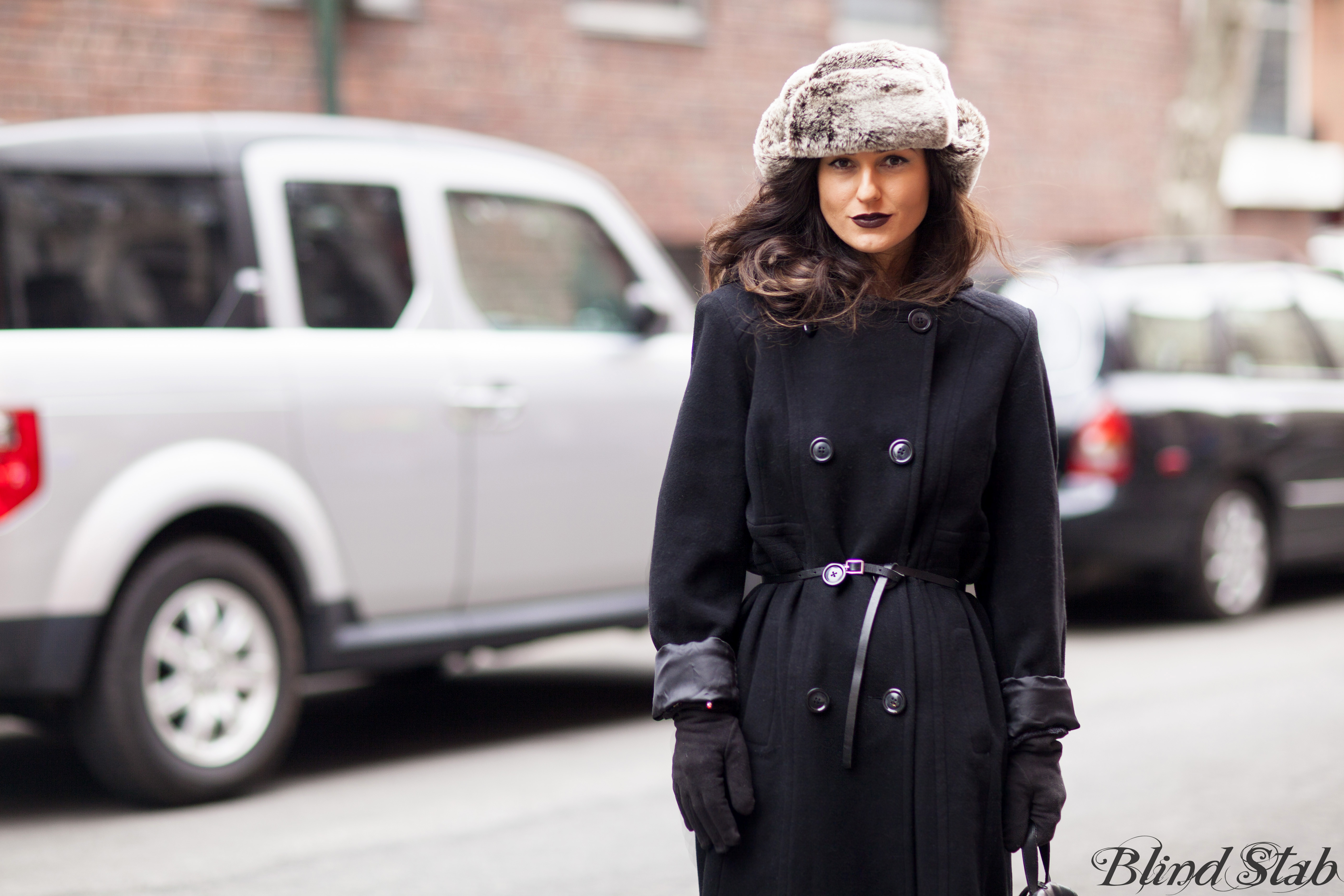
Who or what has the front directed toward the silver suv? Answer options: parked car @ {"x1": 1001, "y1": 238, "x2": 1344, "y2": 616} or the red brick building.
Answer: the red brick building

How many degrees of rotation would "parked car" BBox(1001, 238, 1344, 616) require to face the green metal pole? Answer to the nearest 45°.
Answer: approximately 135° to its left

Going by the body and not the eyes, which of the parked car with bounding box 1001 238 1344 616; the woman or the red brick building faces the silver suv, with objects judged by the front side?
the red brick building

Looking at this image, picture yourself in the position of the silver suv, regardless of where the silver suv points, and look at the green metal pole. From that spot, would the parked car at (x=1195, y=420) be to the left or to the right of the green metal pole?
right

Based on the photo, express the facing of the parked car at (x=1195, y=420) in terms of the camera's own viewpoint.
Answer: facing away from the viewer and to the right of the viewer

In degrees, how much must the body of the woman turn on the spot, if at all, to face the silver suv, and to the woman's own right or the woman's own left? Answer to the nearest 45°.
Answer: approximately 135° to the woman's own right

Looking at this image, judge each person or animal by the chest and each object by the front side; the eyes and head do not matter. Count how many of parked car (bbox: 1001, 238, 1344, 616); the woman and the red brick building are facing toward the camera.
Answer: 2

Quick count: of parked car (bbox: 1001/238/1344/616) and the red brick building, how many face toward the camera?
1

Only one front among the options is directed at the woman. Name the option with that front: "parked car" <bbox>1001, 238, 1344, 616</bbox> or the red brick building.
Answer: the red brick building

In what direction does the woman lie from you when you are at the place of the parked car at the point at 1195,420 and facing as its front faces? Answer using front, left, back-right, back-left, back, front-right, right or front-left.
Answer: back-right
